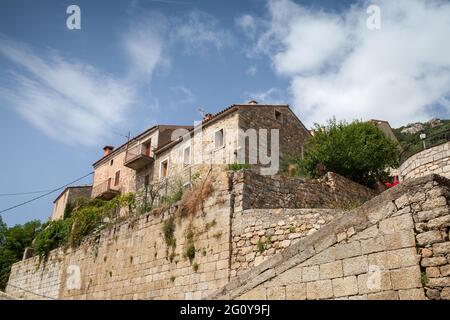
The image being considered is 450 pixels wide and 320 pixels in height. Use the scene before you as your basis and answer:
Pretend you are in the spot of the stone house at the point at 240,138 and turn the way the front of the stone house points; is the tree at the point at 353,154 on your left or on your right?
on your left

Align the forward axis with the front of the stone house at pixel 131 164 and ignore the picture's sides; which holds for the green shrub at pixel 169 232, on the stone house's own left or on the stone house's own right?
on the stone house's own left

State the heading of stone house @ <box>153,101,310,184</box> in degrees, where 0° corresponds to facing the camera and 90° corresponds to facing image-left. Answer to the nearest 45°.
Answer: approximately 45°

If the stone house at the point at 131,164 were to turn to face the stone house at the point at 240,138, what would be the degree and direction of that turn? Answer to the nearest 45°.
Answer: approximately 90° to its left

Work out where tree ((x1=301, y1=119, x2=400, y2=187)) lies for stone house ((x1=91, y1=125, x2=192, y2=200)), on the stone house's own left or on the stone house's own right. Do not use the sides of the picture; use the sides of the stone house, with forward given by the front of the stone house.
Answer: on the stone house's own left

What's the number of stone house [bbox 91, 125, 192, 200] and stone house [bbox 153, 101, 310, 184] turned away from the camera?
0

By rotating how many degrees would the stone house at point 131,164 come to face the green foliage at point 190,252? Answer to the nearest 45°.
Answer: approximately 45° to its left

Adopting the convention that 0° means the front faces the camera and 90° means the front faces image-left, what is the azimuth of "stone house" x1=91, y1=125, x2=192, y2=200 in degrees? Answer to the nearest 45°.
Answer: approximately 45°

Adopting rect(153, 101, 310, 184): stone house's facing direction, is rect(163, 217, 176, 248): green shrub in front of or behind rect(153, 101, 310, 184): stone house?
in front

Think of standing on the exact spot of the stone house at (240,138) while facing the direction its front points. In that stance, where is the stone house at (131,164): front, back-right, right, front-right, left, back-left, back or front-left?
right
